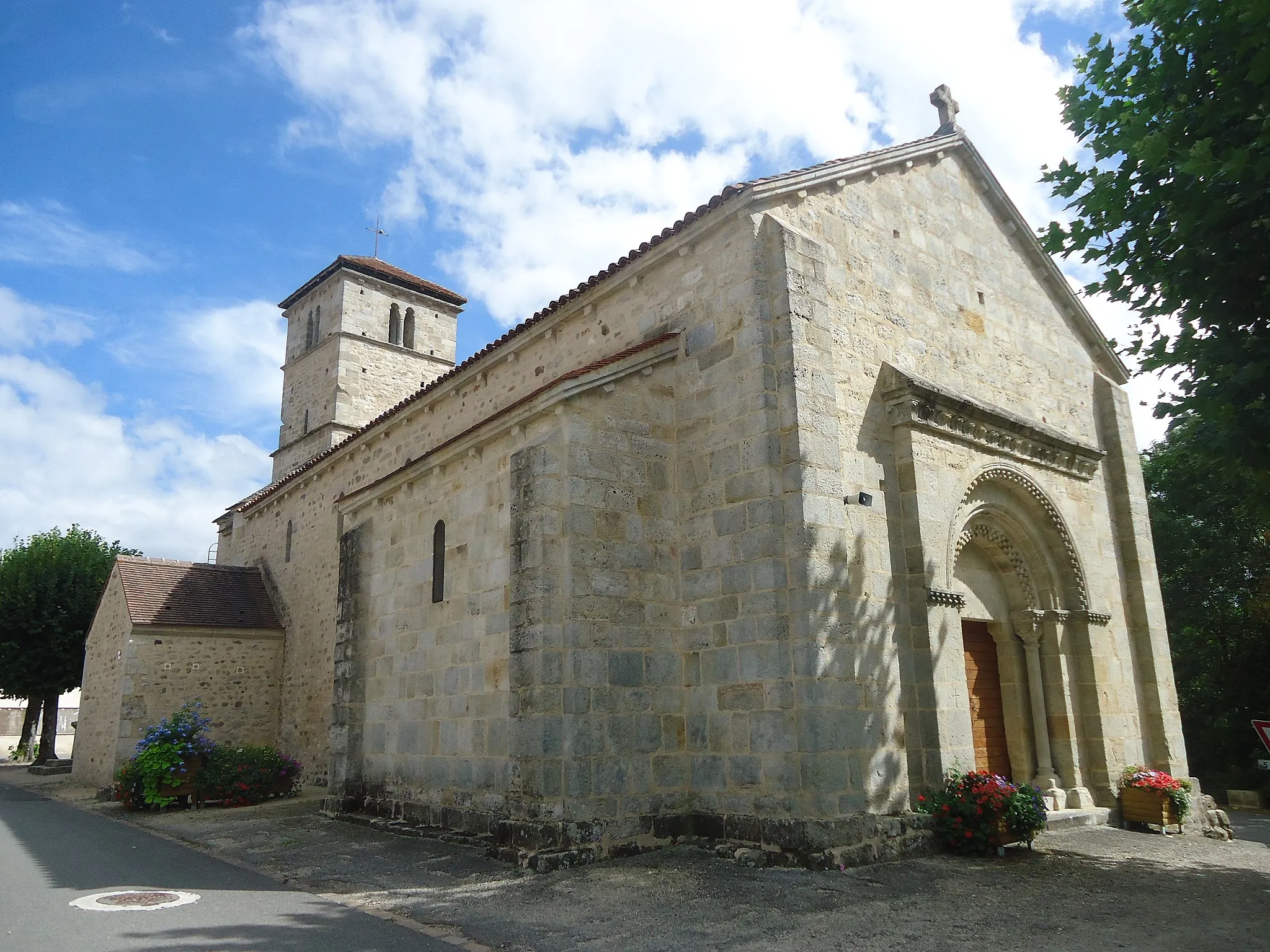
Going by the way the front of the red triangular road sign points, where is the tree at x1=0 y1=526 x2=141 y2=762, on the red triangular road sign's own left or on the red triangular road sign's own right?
on the red triangular road sign's own right

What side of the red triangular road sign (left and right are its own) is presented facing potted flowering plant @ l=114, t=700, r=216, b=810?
right

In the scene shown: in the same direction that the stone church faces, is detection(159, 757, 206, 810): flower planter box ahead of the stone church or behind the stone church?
behind

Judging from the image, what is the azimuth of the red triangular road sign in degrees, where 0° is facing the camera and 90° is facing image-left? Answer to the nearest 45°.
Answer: approximately 0°

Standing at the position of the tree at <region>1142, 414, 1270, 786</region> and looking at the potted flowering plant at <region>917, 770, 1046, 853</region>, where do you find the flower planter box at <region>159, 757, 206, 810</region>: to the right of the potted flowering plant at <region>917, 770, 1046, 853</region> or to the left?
right

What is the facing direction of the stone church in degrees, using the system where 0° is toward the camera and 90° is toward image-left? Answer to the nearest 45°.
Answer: approximately 315°

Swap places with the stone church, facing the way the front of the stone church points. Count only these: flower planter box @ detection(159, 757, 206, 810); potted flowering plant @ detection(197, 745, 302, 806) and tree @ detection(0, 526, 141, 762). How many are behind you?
3

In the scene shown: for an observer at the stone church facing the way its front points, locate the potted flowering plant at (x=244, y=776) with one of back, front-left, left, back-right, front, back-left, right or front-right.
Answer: back

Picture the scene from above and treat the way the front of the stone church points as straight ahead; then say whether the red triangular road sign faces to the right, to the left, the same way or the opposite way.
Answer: to the right
